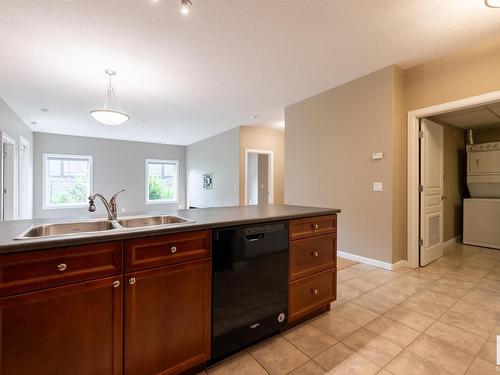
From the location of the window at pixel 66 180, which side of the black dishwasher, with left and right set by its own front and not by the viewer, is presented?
back

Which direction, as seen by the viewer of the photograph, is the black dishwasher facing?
facing the viewer and to the right of the viewer

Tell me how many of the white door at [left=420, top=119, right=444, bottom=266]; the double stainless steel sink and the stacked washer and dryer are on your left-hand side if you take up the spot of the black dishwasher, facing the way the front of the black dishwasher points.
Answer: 2

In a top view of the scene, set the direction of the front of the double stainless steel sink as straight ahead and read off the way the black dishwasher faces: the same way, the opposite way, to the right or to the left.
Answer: the same way

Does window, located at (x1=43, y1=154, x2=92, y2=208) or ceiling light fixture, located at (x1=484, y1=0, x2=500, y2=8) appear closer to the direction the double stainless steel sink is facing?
the ceiling light fixture

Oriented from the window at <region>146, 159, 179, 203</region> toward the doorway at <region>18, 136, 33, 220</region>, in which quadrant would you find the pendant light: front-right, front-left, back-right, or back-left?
front-left

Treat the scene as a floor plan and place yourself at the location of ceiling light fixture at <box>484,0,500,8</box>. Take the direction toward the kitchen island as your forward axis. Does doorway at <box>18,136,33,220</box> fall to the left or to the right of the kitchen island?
right

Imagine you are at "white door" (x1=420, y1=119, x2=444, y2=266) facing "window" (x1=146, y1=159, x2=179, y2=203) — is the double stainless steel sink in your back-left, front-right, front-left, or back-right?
front-left

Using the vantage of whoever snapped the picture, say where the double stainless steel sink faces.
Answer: facing the viewer

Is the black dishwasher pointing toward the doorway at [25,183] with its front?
no

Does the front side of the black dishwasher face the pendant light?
no

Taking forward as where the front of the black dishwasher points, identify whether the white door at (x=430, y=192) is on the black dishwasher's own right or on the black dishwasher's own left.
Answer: on the black dishwasher's own left

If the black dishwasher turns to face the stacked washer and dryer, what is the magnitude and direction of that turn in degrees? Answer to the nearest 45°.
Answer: approximately 90° to its left

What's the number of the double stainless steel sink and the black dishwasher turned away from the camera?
0

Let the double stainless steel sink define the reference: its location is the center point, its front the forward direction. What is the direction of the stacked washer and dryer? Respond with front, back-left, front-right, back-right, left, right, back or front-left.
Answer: left

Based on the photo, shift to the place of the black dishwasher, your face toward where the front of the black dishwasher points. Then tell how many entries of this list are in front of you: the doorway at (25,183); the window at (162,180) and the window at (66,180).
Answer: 0

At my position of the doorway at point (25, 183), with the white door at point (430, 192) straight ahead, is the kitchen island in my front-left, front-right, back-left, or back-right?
front-right
